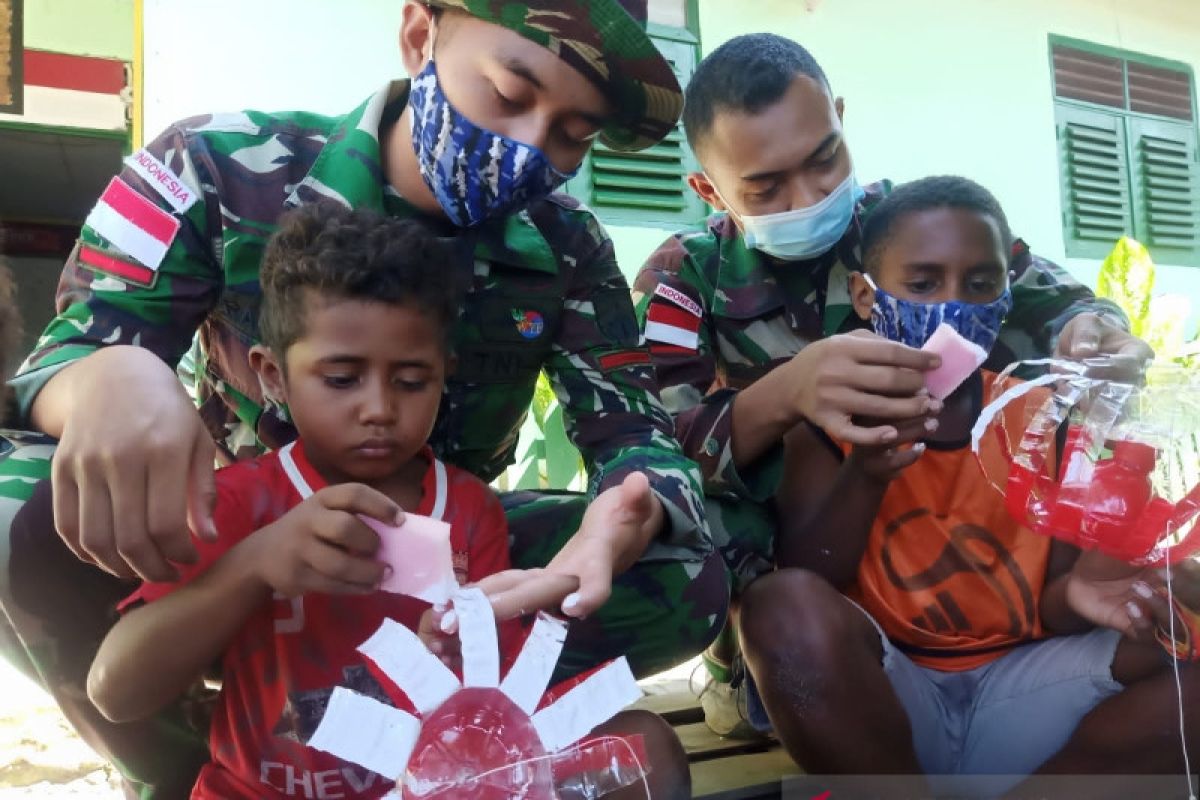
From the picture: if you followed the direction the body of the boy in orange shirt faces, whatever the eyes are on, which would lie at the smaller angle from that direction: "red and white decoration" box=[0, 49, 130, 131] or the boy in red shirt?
the boy in red shirt

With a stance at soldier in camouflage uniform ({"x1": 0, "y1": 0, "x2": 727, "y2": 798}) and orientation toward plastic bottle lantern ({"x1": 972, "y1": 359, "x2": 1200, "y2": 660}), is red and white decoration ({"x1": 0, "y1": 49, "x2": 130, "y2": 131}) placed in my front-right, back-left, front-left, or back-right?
back-left

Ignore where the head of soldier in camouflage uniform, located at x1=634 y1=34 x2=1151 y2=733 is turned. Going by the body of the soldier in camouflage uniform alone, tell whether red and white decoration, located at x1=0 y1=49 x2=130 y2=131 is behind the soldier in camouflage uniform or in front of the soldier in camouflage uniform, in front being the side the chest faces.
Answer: behind

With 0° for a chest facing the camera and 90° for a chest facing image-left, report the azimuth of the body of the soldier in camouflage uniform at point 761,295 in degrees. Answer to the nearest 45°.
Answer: approximately 315°

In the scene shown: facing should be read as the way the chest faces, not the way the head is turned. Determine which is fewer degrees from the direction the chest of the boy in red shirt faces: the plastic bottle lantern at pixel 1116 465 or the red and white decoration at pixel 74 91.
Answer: the plastic bottle lantern

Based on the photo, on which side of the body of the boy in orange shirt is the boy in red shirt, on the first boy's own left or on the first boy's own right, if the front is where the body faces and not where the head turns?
on the first boy's own right

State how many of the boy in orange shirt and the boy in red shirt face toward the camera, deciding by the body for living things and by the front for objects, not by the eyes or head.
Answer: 2

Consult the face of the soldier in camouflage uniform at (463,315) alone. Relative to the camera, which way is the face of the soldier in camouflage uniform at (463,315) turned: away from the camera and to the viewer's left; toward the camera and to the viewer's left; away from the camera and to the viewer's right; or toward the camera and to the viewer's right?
toward the camera and to the viewer's right
